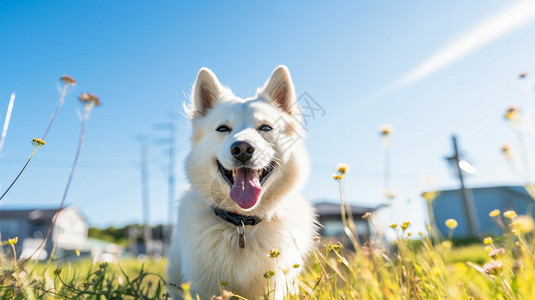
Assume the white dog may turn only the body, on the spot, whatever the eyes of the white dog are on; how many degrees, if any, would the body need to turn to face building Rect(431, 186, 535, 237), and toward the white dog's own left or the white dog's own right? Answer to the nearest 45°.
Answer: approximately 135° to the white dog's own left

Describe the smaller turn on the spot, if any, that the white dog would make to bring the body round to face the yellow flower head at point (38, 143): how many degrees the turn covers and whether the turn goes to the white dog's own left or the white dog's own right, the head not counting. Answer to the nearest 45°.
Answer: approximately 45° to the white dog's own right

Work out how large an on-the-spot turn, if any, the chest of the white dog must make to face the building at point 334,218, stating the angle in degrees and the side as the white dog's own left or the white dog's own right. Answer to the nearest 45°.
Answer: approximately 180°

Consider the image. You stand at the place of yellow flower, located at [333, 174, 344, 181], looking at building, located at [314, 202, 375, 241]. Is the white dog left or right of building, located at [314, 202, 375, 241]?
left

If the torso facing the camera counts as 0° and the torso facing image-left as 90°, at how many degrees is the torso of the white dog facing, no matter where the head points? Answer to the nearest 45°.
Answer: approximately 0°

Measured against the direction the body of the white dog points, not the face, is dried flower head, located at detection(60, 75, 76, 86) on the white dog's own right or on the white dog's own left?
on the white dog's own right

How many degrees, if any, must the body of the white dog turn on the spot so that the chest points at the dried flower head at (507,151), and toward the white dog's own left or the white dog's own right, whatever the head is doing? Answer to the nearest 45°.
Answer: approximately 45° to the white dog's own left

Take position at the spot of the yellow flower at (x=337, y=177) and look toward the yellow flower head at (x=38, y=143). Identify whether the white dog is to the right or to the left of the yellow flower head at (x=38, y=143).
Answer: right
